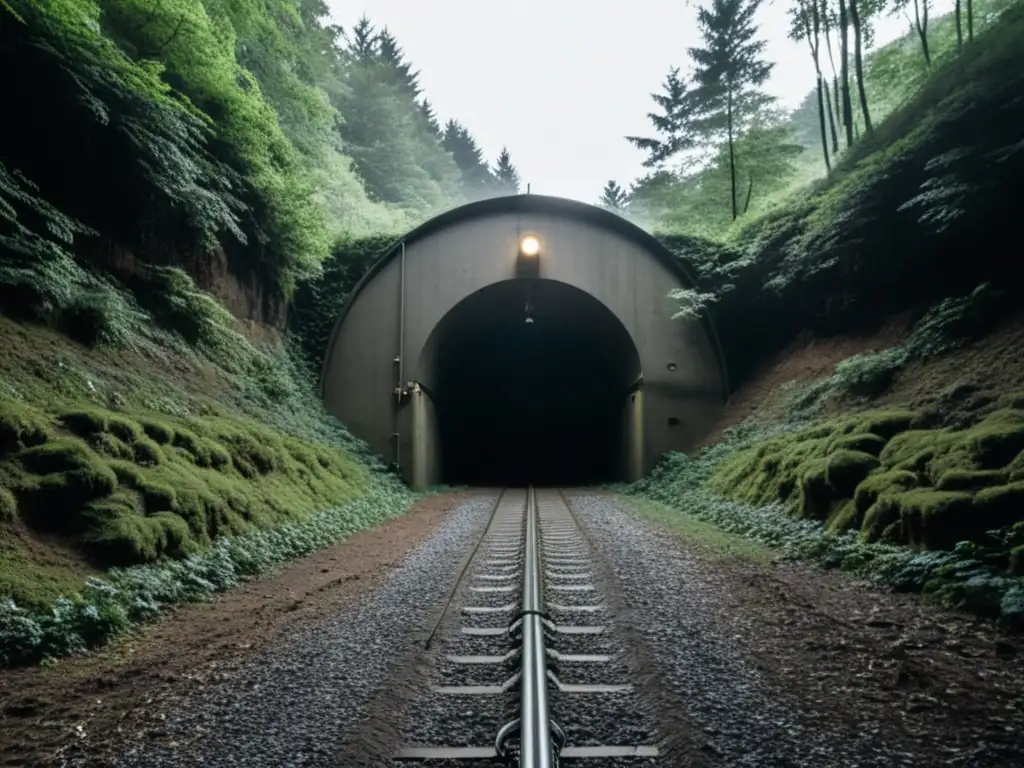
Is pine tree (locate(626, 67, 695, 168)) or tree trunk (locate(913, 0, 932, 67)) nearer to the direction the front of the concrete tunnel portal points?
the tree trunk

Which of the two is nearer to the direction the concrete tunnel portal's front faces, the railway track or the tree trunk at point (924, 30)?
the railway track

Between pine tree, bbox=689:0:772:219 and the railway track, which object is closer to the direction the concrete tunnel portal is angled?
the railway track

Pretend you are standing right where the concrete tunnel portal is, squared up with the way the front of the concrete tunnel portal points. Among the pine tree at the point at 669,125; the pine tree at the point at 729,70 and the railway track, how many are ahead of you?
1

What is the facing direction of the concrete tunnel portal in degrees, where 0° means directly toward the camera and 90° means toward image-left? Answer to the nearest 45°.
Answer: approximately 0°

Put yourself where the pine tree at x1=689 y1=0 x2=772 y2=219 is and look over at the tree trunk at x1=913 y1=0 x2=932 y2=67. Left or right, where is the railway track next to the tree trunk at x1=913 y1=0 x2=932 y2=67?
right

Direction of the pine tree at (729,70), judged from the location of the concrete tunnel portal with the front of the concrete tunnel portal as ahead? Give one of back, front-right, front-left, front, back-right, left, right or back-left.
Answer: back-left

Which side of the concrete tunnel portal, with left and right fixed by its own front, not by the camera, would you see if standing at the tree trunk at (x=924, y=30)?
left

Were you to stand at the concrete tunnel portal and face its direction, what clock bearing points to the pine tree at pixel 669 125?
The pine tree is roughly at 7 o'clock from the concrete tunnel portal.

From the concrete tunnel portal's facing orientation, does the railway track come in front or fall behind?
in front

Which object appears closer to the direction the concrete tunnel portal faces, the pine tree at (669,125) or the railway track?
the railway track
